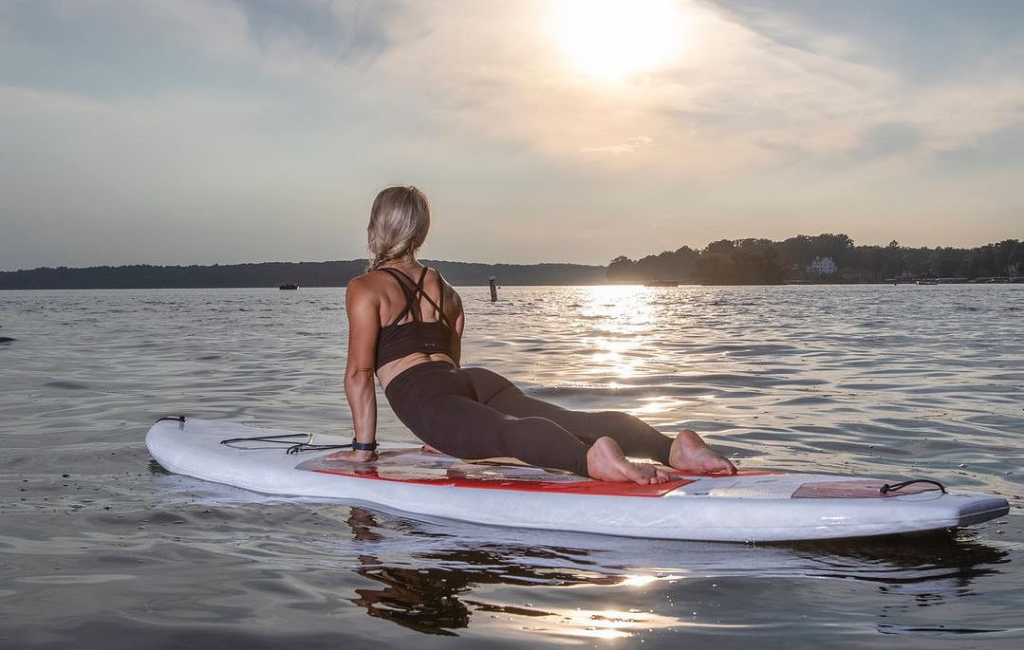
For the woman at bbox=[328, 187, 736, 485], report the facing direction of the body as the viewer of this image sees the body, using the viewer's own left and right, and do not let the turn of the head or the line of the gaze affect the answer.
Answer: facing away from the viewer and to the left of the viewer
